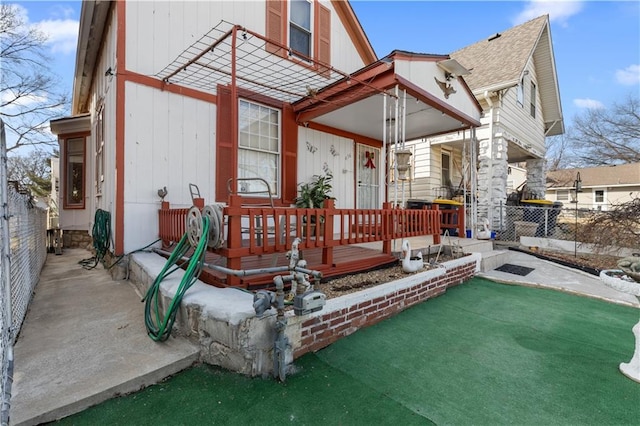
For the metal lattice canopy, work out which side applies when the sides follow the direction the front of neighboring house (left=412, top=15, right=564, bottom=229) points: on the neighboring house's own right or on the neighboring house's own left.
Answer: on the neighboring house's own right

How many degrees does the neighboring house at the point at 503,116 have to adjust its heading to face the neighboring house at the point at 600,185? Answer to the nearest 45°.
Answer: approximately 135° to its left

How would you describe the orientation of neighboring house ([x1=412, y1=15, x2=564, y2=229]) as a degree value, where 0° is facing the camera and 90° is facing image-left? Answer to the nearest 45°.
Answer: approximately 315°

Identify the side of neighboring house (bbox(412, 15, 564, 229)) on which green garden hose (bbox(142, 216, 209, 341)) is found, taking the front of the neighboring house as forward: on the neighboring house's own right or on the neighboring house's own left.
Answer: on the neighboring house's own right

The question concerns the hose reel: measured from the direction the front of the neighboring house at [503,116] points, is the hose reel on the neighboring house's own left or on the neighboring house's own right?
on the neighboring house's own right

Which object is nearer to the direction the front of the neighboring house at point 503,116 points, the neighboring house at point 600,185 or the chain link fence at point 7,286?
the chain link fence

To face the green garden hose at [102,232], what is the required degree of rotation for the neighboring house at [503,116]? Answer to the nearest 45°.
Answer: approximately 90° to its right

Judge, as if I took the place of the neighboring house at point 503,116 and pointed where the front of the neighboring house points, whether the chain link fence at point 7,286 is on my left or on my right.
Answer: on my right
